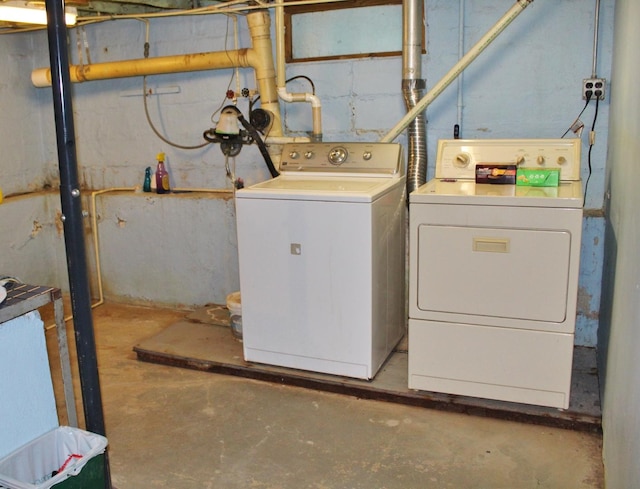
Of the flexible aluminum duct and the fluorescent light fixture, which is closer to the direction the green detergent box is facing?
the fluorescent light fixture

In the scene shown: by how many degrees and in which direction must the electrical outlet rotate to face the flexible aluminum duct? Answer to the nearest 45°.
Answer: approximately 90° to its right

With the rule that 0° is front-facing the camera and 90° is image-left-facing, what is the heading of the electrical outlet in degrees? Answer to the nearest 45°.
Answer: approximately 0°

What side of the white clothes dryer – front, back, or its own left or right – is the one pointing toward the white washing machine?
right

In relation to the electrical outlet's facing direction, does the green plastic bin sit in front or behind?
in front

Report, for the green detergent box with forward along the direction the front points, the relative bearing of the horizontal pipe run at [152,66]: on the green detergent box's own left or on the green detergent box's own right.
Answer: on the green detergent box's own right

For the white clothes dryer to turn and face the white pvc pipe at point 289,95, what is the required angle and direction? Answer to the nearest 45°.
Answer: approximately 135° to its right

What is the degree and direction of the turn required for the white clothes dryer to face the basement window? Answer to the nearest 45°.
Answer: approximately 135° to its right

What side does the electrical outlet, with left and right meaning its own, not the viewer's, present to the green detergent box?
front

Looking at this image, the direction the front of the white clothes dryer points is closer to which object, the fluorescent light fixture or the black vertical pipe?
the black vertical pipe

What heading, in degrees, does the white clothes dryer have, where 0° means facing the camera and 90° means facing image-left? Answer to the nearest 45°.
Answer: approximately 0°

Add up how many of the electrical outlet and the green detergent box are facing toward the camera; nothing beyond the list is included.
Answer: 2
